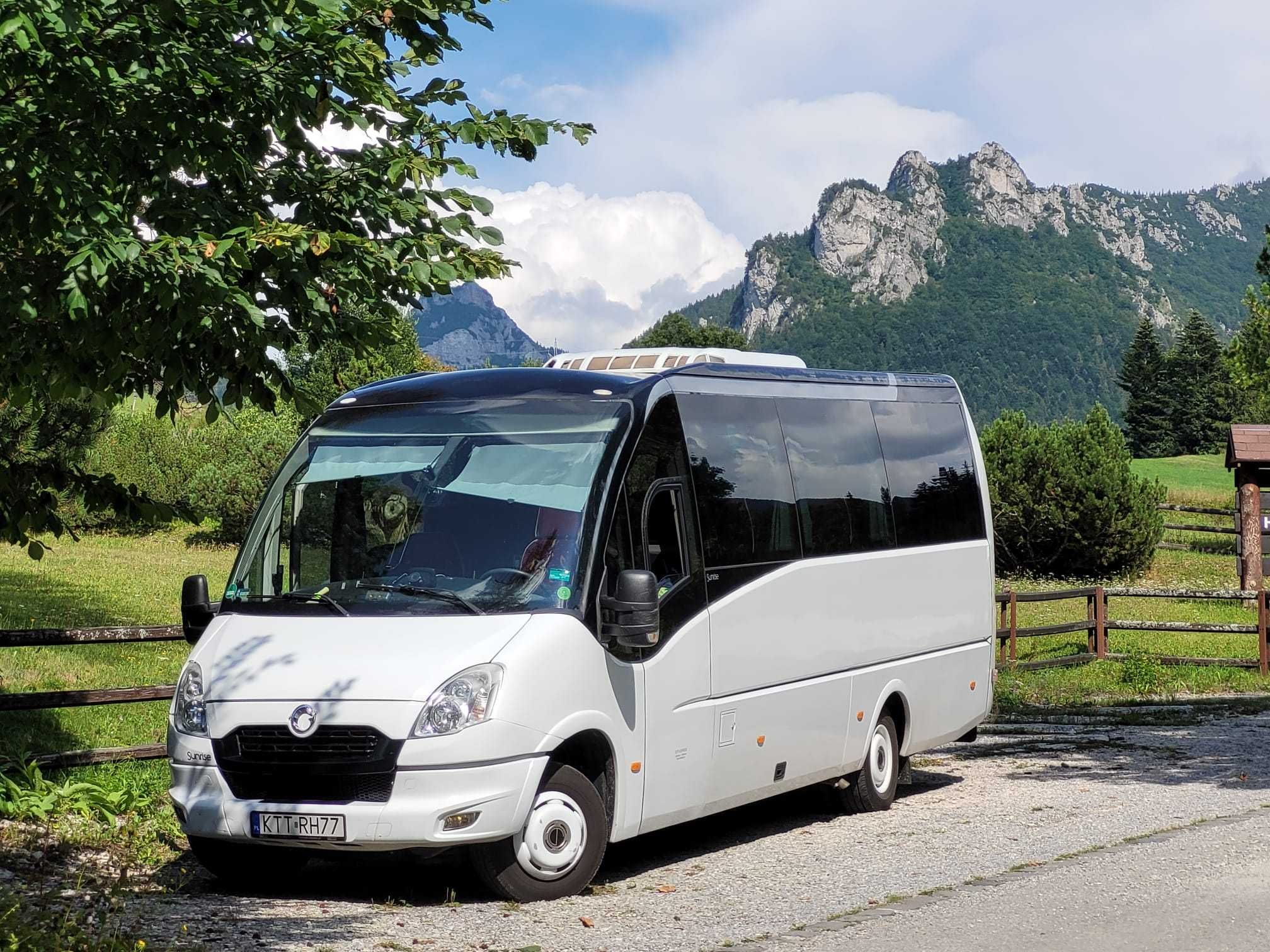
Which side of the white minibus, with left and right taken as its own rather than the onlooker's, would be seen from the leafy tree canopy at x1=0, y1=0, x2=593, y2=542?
front

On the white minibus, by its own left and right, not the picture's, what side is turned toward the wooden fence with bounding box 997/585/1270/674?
back

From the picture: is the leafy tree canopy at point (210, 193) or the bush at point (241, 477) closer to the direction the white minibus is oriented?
the leafy tree canopy

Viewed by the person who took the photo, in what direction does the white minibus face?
facing the viewer and to the left of the viewer

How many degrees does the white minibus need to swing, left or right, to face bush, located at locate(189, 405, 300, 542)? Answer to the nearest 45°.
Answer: approximately 135° to its right

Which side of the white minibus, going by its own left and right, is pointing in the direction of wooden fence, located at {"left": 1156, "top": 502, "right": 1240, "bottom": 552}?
back
